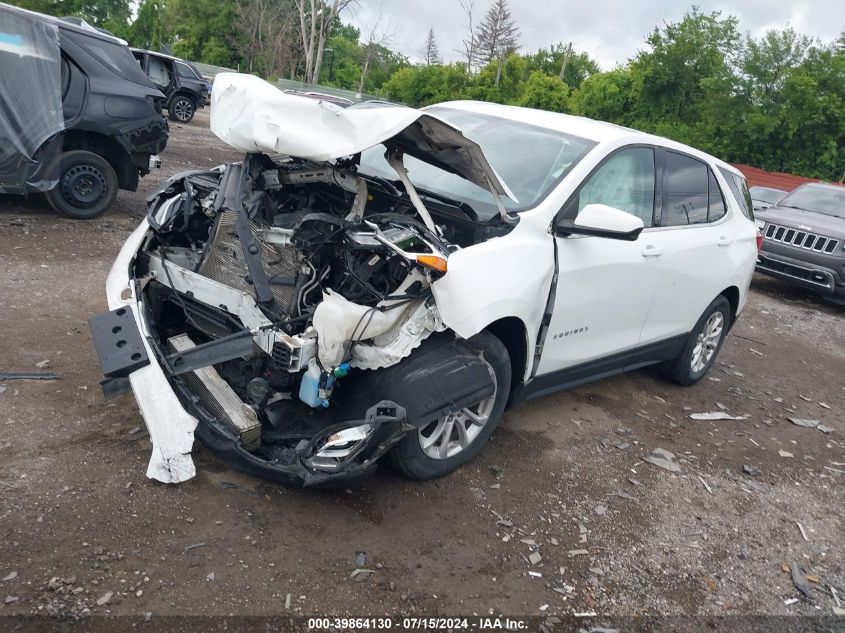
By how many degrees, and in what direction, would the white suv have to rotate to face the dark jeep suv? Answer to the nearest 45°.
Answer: approximately 180°

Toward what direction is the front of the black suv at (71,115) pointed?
to the viewer's left

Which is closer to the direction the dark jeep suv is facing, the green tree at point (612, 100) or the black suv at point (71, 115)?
the black suv

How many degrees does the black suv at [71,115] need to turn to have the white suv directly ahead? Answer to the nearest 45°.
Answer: approximately 90° to its left

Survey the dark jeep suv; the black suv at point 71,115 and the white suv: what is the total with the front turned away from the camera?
0

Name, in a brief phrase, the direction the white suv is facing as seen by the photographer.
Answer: facing the viewer and to the left of the viewer

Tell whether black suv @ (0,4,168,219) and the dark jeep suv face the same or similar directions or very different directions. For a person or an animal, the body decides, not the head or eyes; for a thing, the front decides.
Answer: same or similar directions

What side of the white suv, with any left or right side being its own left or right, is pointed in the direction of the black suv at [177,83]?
right

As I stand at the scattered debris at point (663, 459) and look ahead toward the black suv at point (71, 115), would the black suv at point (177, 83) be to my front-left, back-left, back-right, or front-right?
front-right

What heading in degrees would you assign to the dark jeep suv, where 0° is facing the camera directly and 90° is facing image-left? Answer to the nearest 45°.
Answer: approximately 45°

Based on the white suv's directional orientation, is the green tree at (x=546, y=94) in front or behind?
behind

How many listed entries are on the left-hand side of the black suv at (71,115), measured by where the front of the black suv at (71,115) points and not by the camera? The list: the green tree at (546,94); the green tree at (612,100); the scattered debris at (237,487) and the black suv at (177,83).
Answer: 1

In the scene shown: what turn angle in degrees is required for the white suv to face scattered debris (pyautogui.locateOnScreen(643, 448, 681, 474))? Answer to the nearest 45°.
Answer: approximately 135° to its left

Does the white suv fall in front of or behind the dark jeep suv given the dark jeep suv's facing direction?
in front

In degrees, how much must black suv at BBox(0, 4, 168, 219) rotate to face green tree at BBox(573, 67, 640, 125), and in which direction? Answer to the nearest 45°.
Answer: approximately 135° to its right
